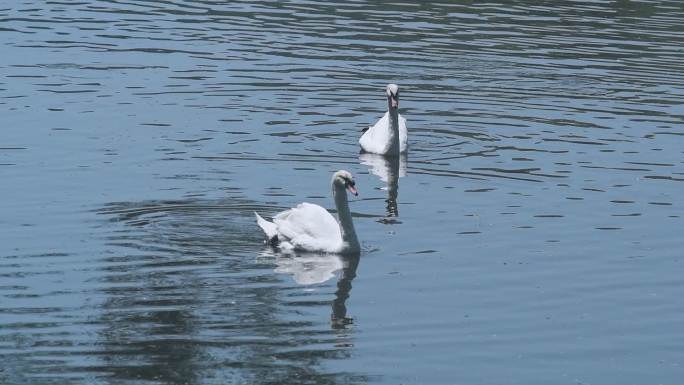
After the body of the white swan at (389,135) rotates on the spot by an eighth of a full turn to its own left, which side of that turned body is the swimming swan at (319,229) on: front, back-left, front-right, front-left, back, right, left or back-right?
right

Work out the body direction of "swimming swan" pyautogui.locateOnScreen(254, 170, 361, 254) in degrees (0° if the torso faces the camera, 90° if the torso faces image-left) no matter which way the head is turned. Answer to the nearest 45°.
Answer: approximately 270°

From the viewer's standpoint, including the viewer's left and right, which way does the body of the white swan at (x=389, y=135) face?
facing the viewer and to the right of the viewer
